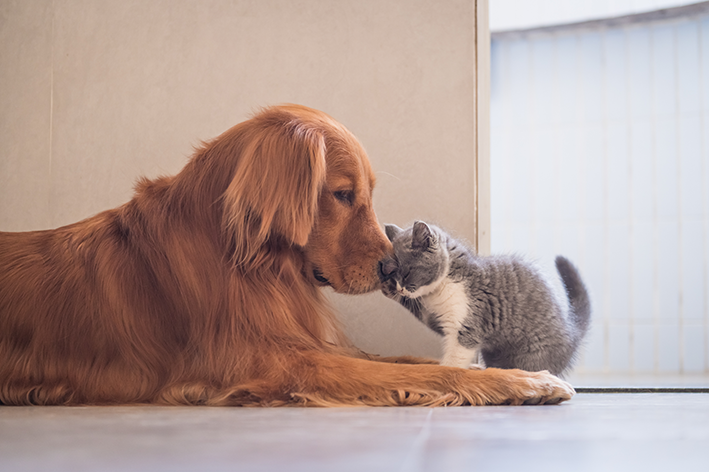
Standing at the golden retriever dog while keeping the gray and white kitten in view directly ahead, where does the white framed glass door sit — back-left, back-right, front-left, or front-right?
front-left

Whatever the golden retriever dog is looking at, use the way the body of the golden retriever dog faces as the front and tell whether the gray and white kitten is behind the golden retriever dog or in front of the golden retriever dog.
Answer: in front

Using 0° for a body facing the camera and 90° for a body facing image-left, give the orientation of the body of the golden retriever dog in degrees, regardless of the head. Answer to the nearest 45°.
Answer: approximately 270°

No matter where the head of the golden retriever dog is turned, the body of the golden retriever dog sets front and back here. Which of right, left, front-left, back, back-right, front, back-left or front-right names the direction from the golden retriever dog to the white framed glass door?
front-left

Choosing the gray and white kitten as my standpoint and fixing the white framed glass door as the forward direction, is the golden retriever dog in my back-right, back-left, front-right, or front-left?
back-left
